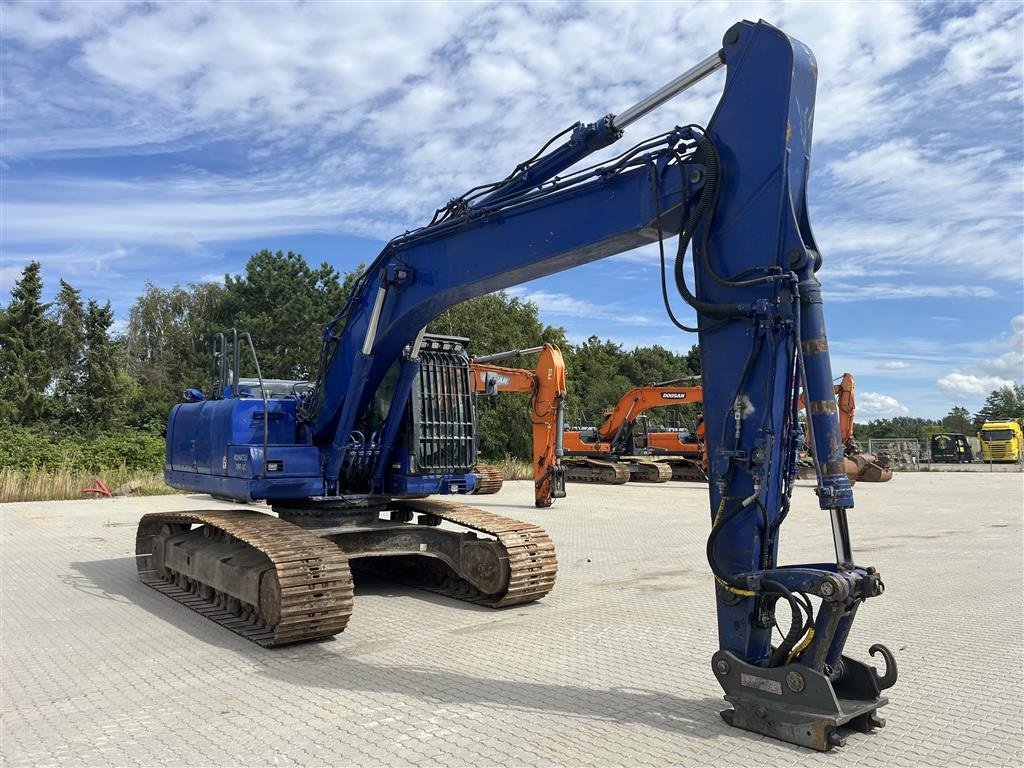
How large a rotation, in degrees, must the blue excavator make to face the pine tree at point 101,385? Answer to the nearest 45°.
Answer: approximately 180°

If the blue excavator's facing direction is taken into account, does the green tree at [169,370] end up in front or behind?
behind

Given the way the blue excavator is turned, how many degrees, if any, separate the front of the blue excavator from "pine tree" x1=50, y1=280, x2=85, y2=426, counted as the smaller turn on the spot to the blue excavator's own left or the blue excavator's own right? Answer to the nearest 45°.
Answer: approximately 180°

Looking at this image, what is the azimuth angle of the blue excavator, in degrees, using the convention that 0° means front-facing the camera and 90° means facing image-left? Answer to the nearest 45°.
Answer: approximately 315°

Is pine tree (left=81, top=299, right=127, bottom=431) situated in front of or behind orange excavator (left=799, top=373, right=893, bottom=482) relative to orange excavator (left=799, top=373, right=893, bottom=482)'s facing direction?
behind

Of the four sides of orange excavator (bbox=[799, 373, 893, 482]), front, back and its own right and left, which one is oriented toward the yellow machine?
left

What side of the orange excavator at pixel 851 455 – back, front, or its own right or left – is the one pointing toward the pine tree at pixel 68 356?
back

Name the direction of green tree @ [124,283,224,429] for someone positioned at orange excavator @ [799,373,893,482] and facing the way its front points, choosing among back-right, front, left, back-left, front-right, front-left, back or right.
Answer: back

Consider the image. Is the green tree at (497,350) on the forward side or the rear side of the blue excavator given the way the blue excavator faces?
on the rear side

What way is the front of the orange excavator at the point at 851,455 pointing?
to the viewer's right

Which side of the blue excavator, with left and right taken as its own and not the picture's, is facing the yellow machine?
left
